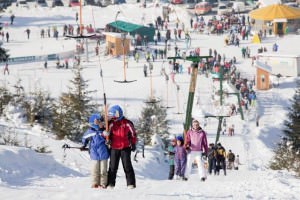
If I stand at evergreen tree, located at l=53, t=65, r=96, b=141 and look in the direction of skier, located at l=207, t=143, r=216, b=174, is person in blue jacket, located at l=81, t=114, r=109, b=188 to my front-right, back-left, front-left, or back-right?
front-right

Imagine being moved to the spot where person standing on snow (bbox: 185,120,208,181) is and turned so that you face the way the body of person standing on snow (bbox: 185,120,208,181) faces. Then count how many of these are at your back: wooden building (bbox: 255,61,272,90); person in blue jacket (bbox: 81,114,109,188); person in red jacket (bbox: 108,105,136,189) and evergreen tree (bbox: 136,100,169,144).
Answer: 2

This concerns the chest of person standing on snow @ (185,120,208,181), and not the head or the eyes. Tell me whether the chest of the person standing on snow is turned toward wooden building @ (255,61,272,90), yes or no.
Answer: no

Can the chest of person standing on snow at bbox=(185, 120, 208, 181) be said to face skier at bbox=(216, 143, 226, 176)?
no

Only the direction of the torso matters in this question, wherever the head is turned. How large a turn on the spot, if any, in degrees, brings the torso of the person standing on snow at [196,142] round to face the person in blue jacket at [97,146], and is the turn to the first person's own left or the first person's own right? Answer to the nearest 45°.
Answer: approximately 45° to the first person's own right

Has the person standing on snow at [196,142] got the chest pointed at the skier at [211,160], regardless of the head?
no

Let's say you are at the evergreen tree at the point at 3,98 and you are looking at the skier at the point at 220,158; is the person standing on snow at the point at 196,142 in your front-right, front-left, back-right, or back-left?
front-right

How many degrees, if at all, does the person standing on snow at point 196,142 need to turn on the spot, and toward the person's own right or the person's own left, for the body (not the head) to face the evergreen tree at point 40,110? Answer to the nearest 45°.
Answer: approximately 135° to the person's own right

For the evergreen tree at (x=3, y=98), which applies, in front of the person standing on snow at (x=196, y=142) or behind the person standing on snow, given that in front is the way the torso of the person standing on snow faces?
behind

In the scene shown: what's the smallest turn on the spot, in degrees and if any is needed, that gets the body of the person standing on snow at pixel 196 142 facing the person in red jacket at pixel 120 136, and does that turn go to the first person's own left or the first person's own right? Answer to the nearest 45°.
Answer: approximately 45° to the first person's own right

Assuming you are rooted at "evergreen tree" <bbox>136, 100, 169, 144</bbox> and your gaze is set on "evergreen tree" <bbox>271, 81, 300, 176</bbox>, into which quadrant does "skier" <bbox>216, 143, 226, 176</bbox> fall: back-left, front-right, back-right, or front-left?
front-right

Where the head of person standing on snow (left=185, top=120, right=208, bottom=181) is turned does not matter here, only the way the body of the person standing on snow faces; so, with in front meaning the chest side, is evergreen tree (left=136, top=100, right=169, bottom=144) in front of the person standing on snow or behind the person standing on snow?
behind

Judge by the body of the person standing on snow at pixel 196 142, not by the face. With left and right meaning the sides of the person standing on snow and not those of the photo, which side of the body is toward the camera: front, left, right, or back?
front

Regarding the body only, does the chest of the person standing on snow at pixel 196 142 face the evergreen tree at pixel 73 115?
no
